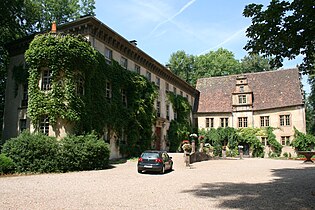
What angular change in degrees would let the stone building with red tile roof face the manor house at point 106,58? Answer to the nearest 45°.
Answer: approximately 45° to its right

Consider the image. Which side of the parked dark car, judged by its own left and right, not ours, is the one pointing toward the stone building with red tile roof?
front

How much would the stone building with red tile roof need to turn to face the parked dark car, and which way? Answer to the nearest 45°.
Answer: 0° — it already faces it

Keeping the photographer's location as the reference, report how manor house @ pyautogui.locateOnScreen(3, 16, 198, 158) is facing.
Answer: facing the viewer and to the right of the viewer

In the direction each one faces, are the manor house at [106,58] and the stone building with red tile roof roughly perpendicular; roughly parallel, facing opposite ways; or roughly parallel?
roughly perpendicular

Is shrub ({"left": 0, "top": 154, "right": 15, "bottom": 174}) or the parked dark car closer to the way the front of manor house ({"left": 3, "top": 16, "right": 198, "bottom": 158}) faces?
the parked dark car

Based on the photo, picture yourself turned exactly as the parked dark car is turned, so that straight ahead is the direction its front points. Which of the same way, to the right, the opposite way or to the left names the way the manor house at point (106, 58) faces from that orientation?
to the right

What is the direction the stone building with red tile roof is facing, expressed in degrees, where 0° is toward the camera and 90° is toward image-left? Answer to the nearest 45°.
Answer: approximately 0°

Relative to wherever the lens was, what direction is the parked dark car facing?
facing away from the viewer and to the right of the viewer

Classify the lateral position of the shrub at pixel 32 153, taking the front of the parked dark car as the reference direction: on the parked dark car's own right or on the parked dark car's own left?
on the parked dark car's own left
